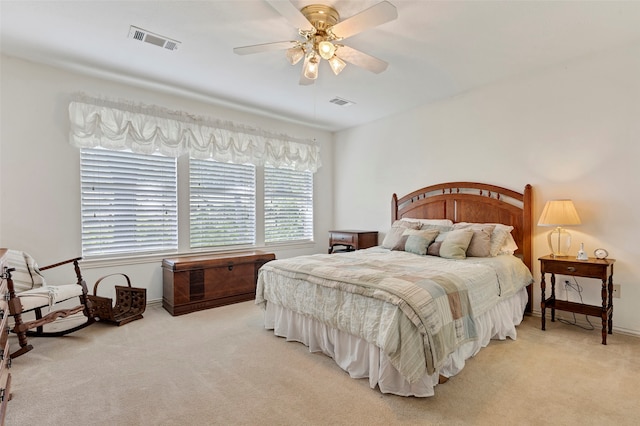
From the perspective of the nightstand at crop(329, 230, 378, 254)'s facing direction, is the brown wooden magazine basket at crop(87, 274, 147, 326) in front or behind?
in front

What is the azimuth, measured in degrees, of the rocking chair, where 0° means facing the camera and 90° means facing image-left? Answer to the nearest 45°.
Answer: approximately 315°

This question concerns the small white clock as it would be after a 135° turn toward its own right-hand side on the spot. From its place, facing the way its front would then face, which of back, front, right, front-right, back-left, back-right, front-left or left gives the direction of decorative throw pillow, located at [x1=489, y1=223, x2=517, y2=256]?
front-left

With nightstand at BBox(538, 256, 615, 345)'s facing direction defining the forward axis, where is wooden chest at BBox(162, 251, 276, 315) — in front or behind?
in front

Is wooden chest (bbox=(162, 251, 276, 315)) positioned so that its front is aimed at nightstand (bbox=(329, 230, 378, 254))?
no

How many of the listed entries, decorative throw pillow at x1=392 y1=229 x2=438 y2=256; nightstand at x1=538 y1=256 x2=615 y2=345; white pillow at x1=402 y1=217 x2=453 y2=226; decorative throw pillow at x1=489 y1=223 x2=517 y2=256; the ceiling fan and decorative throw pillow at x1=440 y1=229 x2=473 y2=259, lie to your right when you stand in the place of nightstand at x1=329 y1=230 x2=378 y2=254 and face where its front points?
0

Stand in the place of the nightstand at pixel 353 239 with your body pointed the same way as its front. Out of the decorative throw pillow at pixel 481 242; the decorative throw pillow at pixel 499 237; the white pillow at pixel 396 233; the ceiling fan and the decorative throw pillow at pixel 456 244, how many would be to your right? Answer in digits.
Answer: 0

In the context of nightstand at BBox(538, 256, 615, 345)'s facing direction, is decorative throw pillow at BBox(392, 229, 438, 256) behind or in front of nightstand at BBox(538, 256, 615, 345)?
in front

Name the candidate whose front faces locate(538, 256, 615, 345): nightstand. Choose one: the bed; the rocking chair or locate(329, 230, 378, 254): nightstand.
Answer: the rocking chair

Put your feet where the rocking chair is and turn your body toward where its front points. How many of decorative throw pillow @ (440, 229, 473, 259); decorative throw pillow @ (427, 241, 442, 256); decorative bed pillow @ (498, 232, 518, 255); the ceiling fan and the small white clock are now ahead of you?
5

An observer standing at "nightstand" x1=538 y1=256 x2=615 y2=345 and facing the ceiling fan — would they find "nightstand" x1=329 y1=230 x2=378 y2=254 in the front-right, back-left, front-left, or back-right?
front-right

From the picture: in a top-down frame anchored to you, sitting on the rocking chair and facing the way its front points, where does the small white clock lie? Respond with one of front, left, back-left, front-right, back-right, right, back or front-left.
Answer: front

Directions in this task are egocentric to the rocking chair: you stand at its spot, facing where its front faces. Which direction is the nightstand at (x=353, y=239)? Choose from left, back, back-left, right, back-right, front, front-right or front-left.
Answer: front-left

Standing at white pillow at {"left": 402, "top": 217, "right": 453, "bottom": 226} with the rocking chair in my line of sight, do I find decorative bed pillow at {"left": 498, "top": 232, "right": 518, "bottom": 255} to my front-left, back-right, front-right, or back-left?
back-left

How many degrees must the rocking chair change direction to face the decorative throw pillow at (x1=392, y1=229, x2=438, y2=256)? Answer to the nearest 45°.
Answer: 0° — it already faces it

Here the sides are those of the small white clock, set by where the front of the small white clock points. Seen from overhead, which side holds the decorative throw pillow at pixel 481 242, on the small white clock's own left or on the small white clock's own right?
on the small white clock's own right

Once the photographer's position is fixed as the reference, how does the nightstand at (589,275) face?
facing the viewer and to the left of the viewer

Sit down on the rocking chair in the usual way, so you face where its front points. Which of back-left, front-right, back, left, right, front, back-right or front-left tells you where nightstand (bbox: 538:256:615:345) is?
front

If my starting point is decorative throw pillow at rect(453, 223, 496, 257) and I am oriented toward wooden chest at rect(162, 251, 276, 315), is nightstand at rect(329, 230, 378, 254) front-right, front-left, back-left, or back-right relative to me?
front-right
